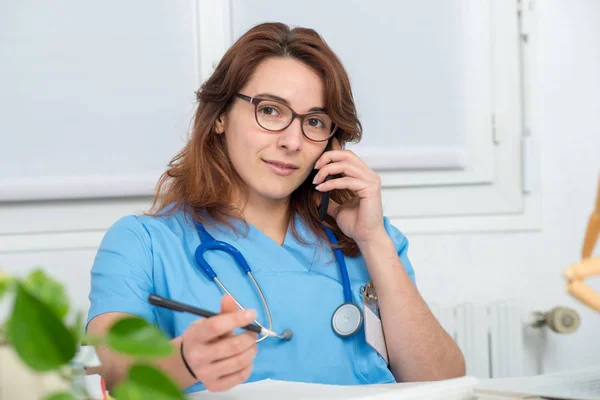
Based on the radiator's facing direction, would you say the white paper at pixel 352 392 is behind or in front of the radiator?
in front

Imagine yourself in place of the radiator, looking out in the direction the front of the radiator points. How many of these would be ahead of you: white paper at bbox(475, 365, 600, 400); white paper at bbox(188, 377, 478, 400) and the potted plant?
3

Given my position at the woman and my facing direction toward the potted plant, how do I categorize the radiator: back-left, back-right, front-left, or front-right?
back-left

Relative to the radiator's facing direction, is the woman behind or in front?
in front

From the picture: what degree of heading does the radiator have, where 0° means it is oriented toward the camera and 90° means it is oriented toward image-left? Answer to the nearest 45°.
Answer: approximately 0°

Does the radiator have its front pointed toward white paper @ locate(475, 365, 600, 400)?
yes

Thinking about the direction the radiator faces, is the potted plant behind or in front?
in front
